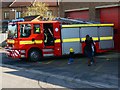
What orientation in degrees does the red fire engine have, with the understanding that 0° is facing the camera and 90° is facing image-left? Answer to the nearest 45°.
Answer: approximately 45°

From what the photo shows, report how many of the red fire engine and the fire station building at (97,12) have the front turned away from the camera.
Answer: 0

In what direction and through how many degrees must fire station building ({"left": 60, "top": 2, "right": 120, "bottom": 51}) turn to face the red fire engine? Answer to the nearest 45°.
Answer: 0° — it already faces it

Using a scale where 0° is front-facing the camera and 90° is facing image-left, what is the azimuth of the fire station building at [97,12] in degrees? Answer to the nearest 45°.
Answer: approximately 45°
